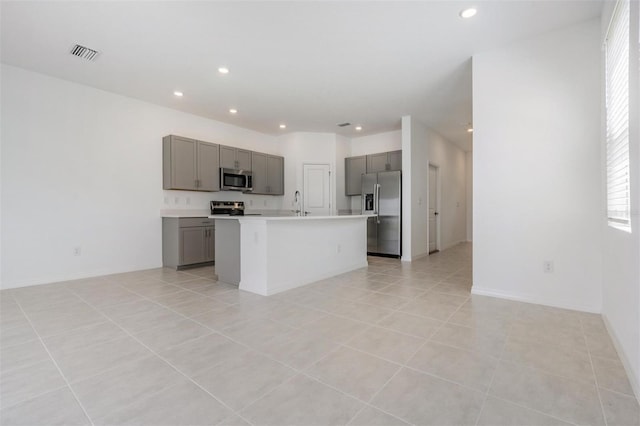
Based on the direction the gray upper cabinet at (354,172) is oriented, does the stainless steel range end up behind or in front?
in front

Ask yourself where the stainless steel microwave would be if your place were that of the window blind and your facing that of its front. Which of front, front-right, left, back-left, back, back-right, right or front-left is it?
front

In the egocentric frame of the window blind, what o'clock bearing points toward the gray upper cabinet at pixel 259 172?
The gray upper cabinet is roughly at 12 o'clock from the window blind.

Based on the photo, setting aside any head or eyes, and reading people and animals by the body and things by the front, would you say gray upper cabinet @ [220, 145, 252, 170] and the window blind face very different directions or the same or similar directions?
very different directions

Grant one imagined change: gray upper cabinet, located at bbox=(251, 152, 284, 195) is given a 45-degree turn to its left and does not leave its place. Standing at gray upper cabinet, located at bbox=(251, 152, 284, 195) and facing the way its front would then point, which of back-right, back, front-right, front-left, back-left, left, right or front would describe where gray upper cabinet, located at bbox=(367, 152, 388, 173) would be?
front

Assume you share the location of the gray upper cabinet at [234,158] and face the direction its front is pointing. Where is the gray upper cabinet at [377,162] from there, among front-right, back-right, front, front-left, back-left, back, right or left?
front-left

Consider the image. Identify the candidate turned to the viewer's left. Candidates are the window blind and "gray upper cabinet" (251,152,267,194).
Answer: the window blind

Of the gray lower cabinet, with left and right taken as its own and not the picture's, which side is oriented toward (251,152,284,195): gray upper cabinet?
left

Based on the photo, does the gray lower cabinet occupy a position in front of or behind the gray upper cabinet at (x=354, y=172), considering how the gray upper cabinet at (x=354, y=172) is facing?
in front

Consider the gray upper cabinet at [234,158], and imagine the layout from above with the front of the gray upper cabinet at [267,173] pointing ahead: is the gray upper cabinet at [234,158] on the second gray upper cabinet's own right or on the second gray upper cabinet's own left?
on the second gray upper cabinet's own right

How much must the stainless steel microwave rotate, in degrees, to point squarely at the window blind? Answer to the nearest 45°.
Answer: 0° — it already faces it

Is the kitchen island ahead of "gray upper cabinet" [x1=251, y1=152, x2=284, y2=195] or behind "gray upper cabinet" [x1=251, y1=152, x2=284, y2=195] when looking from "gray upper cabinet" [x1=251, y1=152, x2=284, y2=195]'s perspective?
ahead

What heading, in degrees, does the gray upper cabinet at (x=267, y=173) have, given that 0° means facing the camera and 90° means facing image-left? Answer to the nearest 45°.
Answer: approximately 315°

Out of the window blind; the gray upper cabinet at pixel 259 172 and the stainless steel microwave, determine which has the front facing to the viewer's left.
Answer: the window blind

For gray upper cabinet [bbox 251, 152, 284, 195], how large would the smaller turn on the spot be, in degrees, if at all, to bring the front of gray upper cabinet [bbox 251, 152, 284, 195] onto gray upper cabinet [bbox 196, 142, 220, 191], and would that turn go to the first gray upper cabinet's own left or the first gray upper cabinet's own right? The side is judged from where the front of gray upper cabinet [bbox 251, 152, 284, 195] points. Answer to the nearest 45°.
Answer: approximately 90° to the first gray upper cabinet's own right
